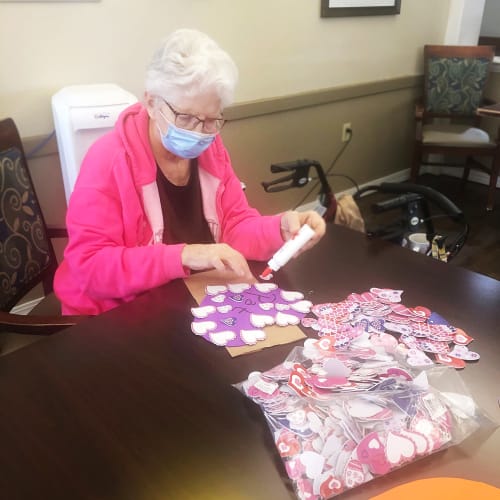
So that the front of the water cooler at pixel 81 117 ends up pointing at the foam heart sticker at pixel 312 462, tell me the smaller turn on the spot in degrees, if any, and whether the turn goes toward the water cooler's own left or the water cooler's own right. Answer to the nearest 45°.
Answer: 0° — it already faces it

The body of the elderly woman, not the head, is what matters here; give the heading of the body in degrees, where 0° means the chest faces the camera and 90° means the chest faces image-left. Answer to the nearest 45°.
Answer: approximately 315°

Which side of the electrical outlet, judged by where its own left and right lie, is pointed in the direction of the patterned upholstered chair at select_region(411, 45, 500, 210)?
left

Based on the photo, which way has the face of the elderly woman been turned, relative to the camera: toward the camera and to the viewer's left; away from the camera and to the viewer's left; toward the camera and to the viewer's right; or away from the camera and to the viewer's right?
toward the camera and to the viewer's right

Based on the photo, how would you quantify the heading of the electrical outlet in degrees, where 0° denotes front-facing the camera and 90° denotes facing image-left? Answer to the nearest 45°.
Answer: approximately 315°

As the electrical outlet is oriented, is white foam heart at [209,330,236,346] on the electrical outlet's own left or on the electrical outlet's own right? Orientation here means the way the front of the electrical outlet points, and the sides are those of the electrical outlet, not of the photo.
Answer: on the electrical outlet's own right

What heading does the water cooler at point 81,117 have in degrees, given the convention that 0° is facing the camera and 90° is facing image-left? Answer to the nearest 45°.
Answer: approximately 0°

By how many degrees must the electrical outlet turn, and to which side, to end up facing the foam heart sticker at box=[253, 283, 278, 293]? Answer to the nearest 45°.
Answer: approximately 45° to its right

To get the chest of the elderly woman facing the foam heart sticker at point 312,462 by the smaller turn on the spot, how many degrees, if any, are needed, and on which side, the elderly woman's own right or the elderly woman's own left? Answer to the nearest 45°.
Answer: approximately 45° to the elderly woman's own right

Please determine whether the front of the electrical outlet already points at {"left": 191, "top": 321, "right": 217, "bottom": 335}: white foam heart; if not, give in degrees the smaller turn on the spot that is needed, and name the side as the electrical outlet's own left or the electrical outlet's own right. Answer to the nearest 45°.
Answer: approximately 45° to the electrical outlet's own right

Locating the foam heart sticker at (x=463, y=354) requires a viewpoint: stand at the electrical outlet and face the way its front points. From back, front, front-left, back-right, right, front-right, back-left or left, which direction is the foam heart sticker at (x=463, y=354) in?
front-right

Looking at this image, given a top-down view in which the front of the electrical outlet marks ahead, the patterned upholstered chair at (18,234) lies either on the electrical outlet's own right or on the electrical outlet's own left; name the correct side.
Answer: on the electrical outlet's own right

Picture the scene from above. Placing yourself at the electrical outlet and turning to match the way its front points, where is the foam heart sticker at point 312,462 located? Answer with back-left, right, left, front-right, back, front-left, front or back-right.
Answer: front-right
